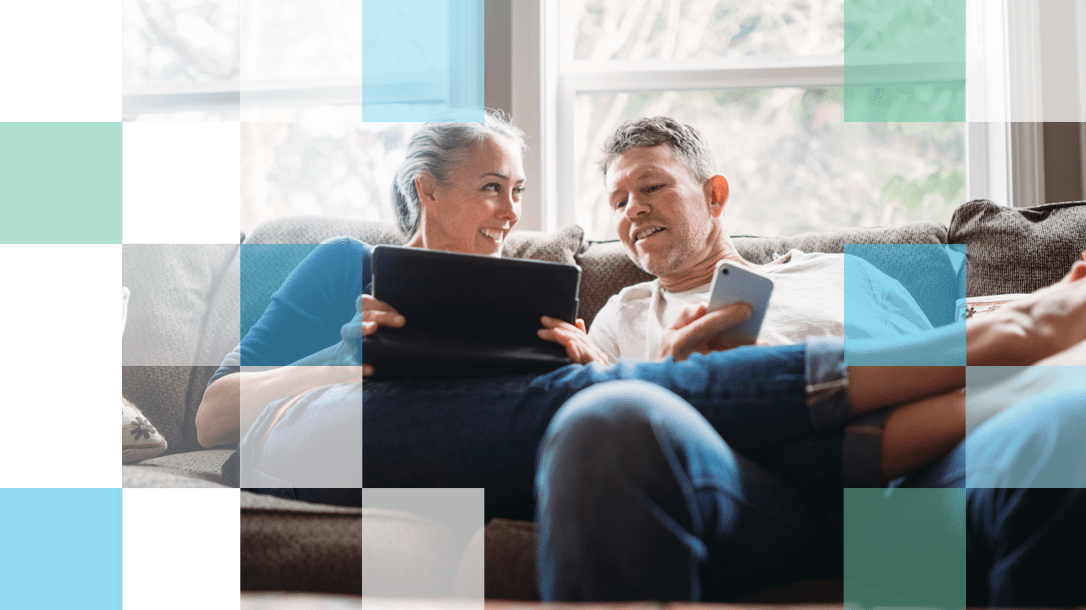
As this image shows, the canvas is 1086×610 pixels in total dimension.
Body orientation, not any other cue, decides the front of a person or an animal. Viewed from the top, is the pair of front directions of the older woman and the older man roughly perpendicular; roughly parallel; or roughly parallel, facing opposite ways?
roughly perpendicular

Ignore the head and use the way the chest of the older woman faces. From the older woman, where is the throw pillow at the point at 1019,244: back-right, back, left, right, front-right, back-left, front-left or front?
left

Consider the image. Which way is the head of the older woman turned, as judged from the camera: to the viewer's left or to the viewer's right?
to the viewer's right

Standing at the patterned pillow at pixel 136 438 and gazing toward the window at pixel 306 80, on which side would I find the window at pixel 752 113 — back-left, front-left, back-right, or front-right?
front-right

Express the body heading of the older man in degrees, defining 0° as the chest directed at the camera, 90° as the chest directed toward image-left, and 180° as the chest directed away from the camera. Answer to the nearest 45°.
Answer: approximately 45°

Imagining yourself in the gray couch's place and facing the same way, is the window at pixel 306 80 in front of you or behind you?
behind

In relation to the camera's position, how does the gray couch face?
facing the viewer
